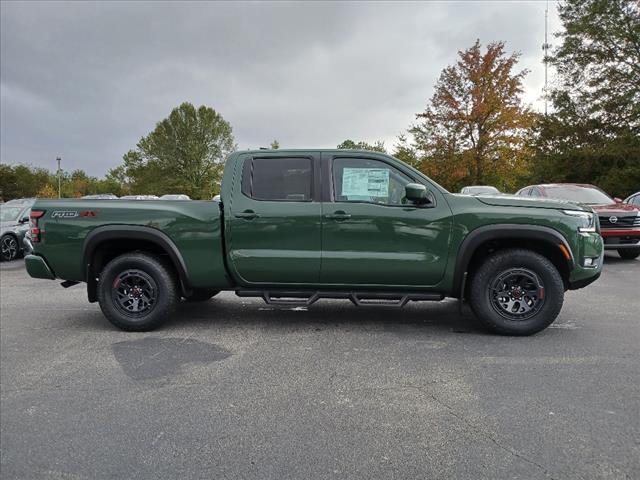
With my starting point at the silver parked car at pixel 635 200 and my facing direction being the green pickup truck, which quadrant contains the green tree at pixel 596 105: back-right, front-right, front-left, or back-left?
back-right

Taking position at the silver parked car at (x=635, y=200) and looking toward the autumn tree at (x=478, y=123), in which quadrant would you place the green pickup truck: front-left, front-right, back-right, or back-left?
back-left

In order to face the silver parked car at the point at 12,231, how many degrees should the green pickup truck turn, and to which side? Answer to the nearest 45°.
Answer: approximately 135° to its left

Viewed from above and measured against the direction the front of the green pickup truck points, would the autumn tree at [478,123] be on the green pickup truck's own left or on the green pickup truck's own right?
on the green pickup truck's own left

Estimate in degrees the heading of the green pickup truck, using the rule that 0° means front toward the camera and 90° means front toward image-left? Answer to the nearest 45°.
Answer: approximately 270°

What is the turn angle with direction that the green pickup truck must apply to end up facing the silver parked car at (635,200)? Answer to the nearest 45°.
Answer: approximately 45° to its left

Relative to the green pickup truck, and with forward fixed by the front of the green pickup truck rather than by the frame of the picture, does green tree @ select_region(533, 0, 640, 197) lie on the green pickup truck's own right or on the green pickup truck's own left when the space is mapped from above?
on the green pickup truck's own left

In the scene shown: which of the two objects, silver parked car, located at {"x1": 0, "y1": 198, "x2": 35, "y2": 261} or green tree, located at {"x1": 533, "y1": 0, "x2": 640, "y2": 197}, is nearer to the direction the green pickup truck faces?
the green tree
